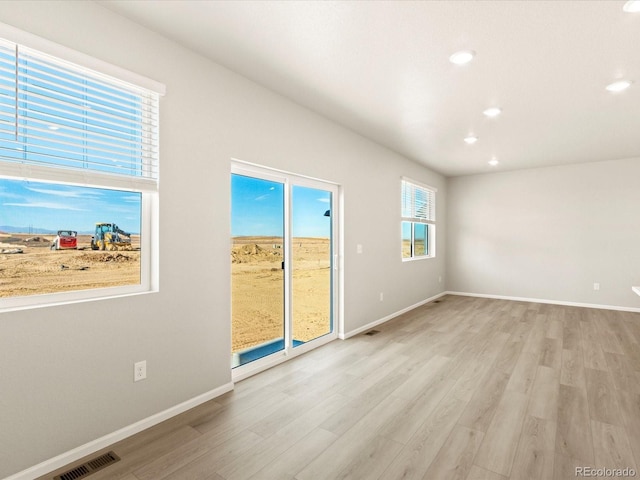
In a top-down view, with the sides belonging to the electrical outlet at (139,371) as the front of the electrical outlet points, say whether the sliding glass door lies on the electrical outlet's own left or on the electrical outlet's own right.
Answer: on the electrical outlet's own left

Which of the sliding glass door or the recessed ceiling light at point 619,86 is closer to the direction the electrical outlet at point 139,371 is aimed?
the recessed ceiling light

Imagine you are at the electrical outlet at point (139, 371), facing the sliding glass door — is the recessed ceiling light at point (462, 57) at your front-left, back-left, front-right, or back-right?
front-right

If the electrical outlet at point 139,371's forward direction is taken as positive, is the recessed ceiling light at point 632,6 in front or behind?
in front

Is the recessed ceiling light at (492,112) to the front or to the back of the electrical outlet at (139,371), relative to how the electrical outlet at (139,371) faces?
to the front

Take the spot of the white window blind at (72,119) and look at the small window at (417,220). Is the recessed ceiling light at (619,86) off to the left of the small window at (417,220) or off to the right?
right

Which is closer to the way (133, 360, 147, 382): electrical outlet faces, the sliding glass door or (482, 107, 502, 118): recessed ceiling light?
the recessed ceiling light

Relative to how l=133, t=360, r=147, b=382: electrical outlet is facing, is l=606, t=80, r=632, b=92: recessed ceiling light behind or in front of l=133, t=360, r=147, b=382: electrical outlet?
in front

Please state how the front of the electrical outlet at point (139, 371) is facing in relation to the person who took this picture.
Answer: facing the viewer and to the right of the viewer

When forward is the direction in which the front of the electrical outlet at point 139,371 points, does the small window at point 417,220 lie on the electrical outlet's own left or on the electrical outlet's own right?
on the electrical outlet's own left
